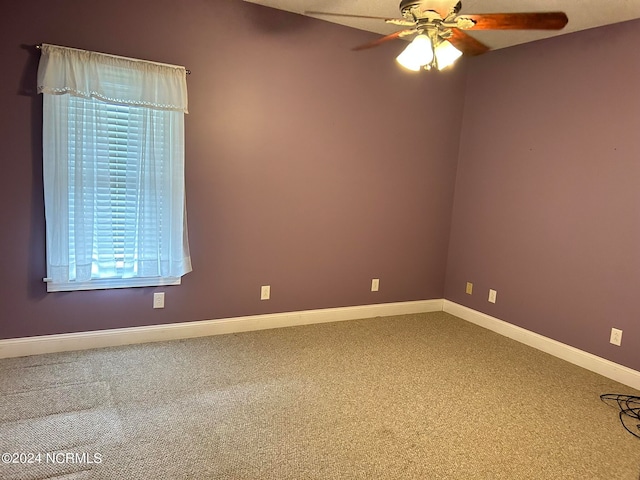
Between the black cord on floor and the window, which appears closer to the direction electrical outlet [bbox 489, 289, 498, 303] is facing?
the window

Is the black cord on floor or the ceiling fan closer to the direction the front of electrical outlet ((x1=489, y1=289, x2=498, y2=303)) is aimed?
the ceiling fan

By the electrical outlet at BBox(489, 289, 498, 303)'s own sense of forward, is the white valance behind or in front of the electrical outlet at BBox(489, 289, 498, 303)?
in front

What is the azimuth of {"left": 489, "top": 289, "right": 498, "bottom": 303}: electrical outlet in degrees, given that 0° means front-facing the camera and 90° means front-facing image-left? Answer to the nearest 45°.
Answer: approximately 45°

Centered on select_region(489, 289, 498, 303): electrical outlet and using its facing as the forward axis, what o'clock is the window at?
The window is roughly at 12 o'clock from the electrical outlet.

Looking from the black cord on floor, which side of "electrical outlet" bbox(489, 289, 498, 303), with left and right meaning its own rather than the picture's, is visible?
left

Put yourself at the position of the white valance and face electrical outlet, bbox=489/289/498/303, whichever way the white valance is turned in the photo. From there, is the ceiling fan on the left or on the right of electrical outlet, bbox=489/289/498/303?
right

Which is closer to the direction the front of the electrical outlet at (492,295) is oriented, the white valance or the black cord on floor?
the white valance

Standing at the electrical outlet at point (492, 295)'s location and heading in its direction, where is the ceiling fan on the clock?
The ceiling fan is roughly at 11 o'clock from the electrical outlet.

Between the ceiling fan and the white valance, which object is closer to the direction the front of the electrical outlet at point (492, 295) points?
the white valance
